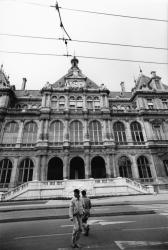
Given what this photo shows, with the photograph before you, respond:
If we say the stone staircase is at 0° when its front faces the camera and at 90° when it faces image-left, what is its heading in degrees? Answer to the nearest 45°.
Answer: approximately 0°

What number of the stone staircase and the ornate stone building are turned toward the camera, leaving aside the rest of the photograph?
2
